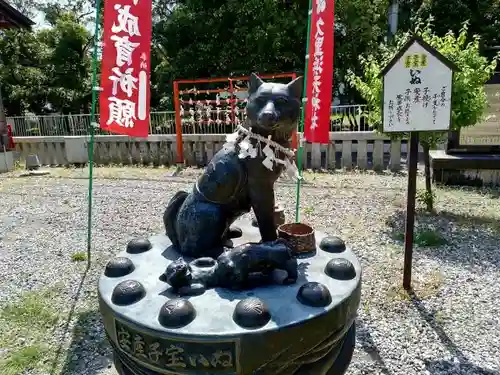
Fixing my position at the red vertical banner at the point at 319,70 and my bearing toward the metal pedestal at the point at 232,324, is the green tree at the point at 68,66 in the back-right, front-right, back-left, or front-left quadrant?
back-right

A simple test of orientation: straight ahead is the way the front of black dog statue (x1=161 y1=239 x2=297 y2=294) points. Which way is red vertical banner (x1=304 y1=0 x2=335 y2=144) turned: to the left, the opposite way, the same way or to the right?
to the left

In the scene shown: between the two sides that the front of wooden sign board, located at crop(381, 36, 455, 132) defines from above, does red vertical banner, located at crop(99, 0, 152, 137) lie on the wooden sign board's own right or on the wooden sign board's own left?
on the wooden sign board's own right

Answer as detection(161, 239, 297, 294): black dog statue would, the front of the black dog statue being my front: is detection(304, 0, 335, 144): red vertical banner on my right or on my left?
on my right

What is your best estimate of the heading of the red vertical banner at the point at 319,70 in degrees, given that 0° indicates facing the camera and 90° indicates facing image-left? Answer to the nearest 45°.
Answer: approximately 0°

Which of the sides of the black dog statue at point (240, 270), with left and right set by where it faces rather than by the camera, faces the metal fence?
right

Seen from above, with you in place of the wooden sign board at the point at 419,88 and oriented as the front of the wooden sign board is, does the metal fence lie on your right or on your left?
on your right

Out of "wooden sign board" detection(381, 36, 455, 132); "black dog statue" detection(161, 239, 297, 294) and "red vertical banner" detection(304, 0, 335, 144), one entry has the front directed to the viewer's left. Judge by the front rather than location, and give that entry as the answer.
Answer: the black dog statue

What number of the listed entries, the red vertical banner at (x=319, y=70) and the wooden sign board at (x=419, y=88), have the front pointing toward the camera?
2

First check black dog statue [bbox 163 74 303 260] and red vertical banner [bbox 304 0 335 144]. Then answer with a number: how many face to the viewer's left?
0

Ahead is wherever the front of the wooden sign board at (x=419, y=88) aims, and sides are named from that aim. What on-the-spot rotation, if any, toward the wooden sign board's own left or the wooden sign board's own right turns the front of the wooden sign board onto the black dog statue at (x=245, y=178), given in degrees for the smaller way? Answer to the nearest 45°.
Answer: approximately 45° to the wooden sign board's own right

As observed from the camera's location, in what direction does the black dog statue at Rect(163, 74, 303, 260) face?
facing the viewer and to the right of the viewer

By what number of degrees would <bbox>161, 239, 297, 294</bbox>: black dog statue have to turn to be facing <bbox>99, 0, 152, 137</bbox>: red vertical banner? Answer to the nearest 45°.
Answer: approximately 45° to its right

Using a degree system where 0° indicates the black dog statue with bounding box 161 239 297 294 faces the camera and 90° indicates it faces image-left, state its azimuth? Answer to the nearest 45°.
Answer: approximately 90°

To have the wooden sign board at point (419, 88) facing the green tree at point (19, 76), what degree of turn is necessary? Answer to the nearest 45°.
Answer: approximately 135° to its right

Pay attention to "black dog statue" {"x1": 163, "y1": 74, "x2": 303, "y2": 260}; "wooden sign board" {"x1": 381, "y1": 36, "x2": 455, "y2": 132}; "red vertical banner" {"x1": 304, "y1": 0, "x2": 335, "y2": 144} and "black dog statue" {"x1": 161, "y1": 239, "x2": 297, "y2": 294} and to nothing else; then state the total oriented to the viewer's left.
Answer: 1
